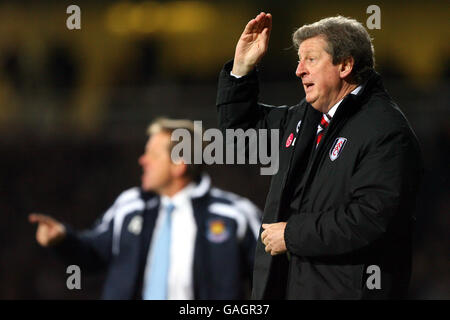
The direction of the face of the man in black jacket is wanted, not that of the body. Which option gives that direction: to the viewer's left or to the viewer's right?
to the viewer's left

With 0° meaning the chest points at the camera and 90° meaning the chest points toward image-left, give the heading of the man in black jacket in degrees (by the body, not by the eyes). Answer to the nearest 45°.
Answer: approximately 45°

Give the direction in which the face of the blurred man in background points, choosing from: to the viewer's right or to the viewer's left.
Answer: to the viewer's left

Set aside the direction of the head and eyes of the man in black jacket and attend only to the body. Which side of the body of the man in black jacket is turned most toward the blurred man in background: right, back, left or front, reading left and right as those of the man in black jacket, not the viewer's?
right
